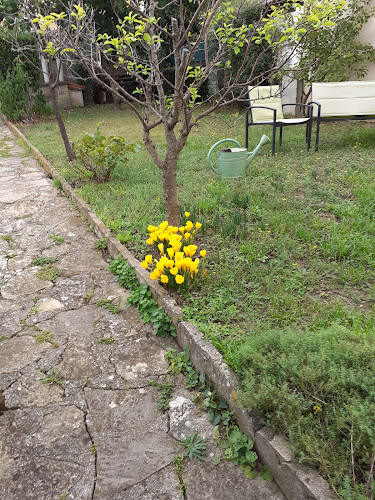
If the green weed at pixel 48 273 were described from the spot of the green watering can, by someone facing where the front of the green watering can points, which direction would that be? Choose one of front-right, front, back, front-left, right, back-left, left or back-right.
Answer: back-right

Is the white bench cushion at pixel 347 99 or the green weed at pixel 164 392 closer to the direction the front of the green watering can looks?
the white bench cushion

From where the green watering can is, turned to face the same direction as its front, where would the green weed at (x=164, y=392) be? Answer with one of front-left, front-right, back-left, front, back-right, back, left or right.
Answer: right

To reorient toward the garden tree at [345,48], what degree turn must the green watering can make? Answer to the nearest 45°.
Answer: approximately 45° to its left

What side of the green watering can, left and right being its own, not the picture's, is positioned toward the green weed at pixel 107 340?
right

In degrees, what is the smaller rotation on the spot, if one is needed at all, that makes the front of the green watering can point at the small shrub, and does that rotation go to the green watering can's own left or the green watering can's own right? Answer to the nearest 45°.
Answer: approximately 180°

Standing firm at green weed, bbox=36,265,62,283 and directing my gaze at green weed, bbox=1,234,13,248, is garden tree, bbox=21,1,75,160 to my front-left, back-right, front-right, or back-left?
front-right

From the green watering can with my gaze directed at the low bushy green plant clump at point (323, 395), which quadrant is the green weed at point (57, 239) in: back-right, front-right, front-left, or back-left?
front-right

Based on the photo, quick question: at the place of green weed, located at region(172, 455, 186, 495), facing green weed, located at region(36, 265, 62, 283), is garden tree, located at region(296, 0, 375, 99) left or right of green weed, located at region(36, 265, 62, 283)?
right

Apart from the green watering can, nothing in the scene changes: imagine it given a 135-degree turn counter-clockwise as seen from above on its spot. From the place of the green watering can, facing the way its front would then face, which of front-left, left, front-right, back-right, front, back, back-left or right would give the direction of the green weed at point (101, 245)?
left

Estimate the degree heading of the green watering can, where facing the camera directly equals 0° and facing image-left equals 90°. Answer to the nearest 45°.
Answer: approximately 270°

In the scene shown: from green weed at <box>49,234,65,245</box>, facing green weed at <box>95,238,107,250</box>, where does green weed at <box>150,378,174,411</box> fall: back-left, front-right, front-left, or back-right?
front-right

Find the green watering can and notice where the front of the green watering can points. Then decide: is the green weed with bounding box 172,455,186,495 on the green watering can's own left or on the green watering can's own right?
on the green watering can's own right
